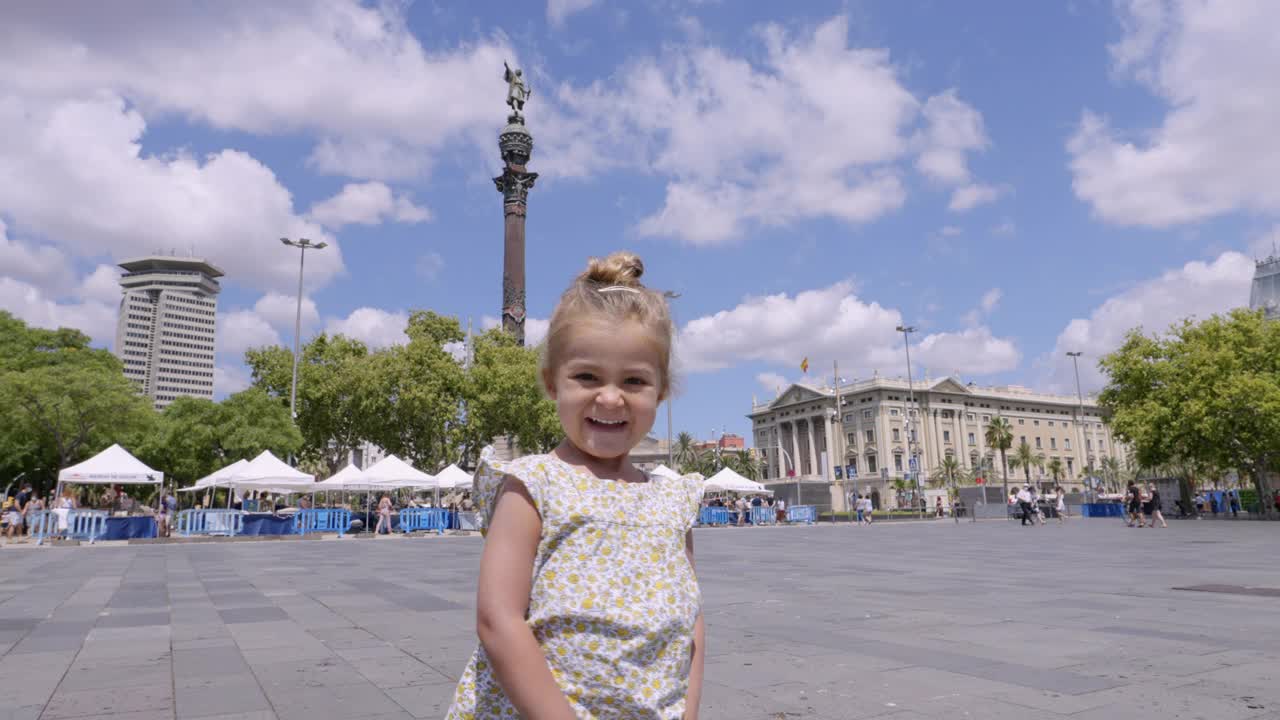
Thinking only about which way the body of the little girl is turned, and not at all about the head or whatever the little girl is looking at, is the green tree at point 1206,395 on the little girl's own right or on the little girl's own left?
on the little girl's own left

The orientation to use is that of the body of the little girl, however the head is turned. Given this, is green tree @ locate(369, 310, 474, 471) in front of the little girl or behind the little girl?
behind

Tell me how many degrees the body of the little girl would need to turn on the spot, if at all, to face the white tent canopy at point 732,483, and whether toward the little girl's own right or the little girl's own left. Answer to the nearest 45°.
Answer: approximately 135° to the little girl's own left

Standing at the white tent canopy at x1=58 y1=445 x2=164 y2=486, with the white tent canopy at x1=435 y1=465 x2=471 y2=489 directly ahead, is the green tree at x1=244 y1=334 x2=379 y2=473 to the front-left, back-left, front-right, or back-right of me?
front-left

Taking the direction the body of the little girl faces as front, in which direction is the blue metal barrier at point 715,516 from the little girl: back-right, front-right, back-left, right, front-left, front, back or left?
back-left

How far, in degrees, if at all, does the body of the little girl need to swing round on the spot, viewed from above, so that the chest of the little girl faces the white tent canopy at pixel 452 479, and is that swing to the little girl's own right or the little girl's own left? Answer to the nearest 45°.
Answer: approximately 135° to the little girl's own left

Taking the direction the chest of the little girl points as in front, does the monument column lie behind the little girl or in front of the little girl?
behind

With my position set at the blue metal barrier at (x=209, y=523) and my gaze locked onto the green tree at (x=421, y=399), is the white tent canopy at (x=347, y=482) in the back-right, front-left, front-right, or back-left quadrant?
front-right

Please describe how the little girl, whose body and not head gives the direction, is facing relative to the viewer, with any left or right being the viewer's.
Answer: facing the viewer and to the right of the viewer

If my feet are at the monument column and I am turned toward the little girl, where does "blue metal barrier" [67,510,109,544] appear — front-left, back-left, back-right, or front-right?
front-right

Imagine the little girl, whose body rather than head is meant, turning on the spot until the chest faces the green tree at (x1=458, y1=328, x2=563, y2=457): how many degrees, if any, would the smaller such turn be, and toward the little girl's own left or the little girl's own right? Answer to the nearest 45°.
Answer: approximately 135° to the little girl's own left

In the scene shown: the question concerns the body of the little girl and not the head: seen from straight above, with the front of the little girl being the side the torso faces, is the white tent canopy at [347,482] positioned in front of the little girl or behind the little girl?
behind

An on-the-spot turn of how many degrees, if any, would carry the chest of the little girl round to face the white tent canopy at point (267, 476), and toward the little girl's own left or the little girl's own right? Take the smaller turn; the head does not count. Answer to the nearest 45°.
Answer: approximately 135° to the little girl's own left

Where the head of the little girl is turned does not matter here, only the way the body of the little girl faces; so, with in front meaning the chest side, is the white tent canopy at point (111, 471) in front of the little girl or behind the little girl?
behind
